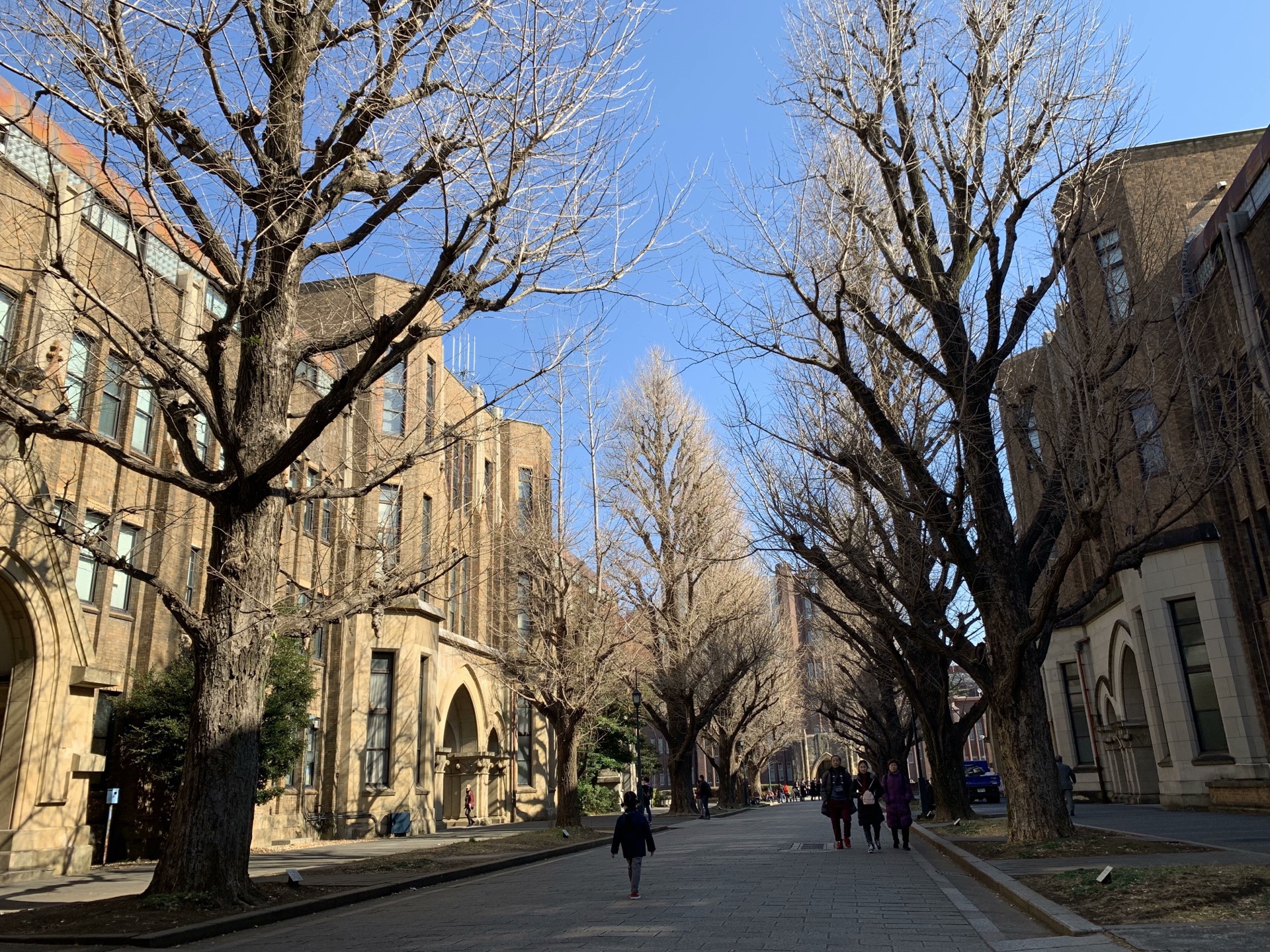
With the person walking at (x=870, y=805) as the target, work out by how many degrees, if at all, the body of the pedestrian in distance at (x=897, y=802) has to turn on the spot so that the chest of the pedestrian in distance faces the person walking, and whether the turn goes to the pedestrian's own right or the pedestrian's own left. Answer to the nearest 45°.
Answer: approximately 135° to the pedestrian's own right

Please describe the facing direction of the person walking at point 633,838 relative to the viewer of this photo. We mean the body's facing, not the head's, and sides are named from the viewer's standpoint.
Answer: facing away from the viewer

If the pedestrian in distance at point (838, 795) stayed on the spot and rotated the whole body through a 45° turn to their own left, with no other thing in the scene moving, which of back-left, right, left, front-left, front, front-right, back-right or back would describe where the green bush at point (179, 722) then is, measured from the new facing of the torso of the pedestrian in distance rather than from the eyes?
back-right

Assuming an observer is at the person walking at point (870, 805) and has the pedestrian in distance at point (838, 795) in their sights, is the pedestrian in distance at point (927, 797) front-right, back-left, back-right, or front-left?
back-right

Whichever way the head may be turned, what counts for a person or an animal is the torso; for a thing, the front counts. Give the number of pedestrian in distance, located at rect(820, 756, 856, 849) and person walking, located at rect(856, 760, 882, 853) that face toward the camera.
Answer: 2

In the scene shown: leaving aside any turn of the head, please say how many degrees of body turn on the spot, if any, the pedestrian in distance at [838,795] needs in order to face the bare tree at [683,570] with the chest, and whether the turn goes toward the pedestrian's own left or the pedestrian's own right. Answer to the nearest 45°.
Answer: approximately 180°

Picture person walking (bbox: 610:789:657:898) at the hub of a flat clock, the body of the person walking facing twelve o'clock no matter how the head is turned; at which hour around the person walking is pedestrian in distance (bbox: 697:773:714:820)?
The pedestrian in distance is roughly at 12 o'clock from the person walking.

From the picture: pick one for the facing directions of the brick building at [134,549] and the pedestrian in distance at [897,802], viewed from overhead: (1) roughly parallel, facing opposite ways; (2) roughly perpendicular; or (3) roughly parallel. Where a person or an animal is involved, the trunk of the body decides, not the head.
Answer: roughly perpendicular

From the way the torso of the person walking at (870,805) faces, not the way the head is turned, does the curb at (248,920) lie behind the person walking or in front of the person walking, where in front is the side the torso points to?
in front

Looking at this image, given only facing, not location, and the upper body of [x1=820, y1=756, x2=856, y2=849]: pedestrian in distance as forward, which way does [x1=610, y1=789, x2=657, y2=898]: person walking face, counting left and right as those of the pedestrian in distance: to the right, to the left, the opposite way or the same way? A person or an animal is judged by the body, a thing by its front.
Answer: the opposite way

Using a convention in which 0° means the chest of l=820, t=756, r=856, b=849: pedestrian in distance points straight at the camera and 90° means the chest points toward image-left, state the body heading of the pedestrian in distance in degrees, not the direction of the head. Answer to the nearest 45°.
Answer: approximately 0°

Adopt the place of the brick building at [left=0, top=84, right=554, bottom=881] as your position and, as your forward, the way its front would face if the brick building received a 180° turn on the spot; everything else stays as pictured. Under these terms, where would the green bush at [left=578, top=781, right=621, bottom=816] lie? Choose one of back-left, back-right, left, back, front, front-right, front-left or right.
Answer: right
